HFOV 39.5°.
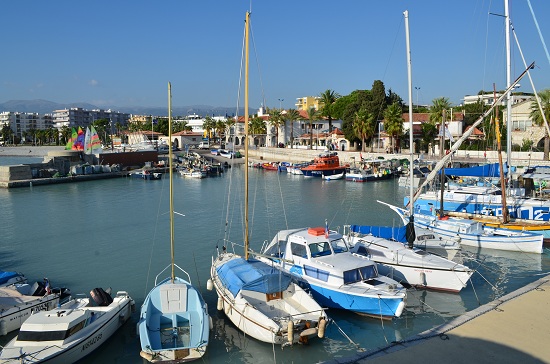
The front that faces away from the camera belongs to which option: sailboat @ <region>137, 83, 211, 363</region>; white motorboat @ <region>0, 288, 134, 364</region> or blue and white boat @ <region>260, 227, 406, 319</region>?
the sailboat

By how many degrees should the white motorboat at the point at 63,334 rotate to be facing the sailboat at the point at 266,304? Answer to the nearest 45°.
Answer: approximately 135° to its left

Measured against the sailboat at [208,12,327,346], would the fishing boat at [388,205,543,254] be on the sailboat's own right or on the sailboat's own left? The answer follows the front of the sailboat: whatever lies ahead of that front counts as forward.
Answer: on the sailboat's own right

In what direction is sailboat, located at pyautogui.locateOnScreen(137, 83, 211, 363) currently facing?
away from the camera

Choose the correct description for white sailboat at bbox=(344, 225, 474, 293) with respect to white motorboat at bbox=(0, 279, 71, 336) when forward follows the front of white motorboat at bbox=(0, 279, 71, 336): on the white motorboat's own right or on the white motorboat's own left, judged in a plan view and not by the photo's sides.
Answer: on the white motorboat's own left

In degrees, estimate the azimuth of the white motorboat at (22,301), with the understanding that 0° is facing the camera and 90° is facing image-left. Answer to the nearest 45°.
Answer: approximately 45°

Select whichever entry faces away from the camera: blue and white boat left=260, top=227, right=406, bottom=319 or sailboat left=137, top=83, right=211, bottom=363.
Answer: the sailboat

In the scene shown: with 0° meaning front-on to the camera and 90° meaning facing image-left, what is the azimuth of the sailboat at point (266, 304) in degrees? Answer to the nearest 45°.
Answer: approximately 135°

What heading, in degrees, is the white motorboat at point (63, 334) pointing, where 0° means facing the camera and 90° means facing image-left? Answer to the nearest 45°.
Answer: approximately 45°
